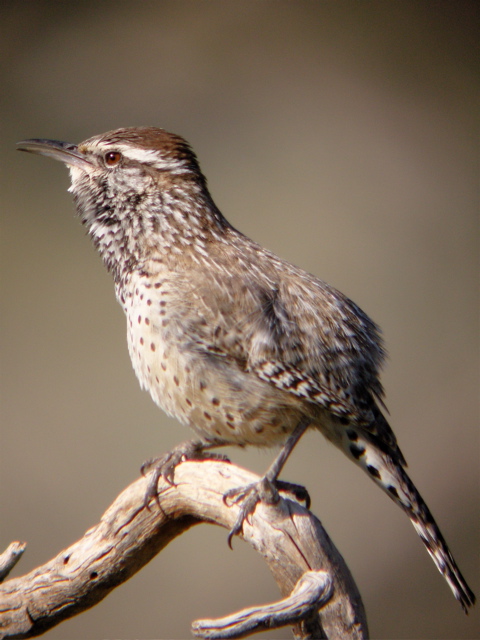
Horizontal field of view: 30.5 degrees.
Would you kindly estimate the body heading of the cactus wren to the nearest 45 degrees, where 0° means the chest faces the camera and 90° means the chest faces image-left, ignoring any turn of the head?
approximately 90°

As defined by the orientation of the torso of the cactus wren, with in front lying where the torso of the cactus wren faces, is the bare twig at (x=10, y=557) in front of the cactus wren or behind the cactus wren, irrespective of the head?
in front
